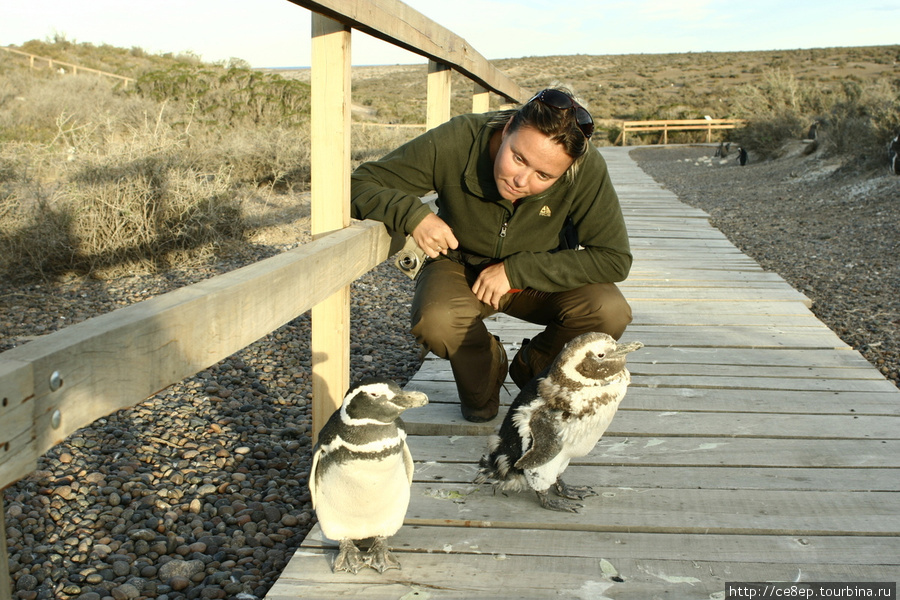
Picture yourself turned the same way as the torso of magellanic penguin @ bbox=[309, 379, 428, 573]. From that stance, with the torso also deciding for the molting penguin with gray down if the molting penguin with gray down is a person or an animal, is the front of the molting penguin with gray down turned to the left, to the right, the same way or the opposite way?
to the left

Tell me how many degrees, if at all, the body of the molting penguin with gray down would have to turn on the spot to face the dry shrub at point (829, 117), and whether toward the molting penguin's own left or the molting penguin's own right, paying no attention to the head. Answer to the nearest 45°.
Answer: approximately 90° to the molting penguin's own left

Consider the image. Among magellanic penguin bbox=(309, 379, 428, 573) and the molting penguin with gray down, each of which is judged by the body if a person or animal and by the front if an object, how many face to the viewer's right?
1

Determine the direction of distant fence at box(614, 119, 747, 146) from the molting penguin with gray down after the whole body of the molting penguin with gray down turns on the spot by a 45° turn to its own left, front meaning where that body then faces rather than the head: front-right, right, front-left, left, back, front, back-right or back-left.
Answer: front-left

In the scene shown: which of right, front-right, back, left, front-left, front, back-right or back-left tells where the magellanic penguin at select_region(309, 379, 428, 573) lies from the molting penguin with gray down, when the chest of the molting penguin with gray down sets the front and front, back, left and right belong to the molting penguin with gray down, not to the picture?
back-right

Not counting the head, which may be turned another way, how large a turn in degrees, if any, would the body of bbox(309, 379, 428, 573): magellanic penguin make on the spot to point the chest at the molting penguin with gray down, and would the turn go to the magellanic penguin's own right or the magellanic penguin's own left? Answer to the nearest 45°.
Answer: approximately 135° to the magellanic penguin's own left

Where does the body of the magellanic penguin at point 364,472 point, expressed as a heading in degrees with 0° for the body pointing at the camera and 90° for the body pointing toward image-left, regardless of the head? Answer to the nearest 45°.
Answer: approximately 0°

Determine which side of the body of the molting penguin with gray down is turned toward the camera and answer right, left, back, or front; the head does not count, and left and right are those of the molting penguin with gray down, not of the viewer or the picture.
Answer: right

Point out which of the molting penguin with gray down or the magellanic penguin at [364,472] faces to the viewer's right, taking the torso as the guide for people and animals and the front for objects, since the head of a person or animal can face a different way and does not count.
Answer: the molting penguin with gray down

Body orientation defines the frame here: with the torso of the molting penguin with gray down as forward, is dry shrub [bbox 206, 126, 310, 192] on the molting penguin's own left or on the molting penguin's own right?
on the molting penguin's own left
